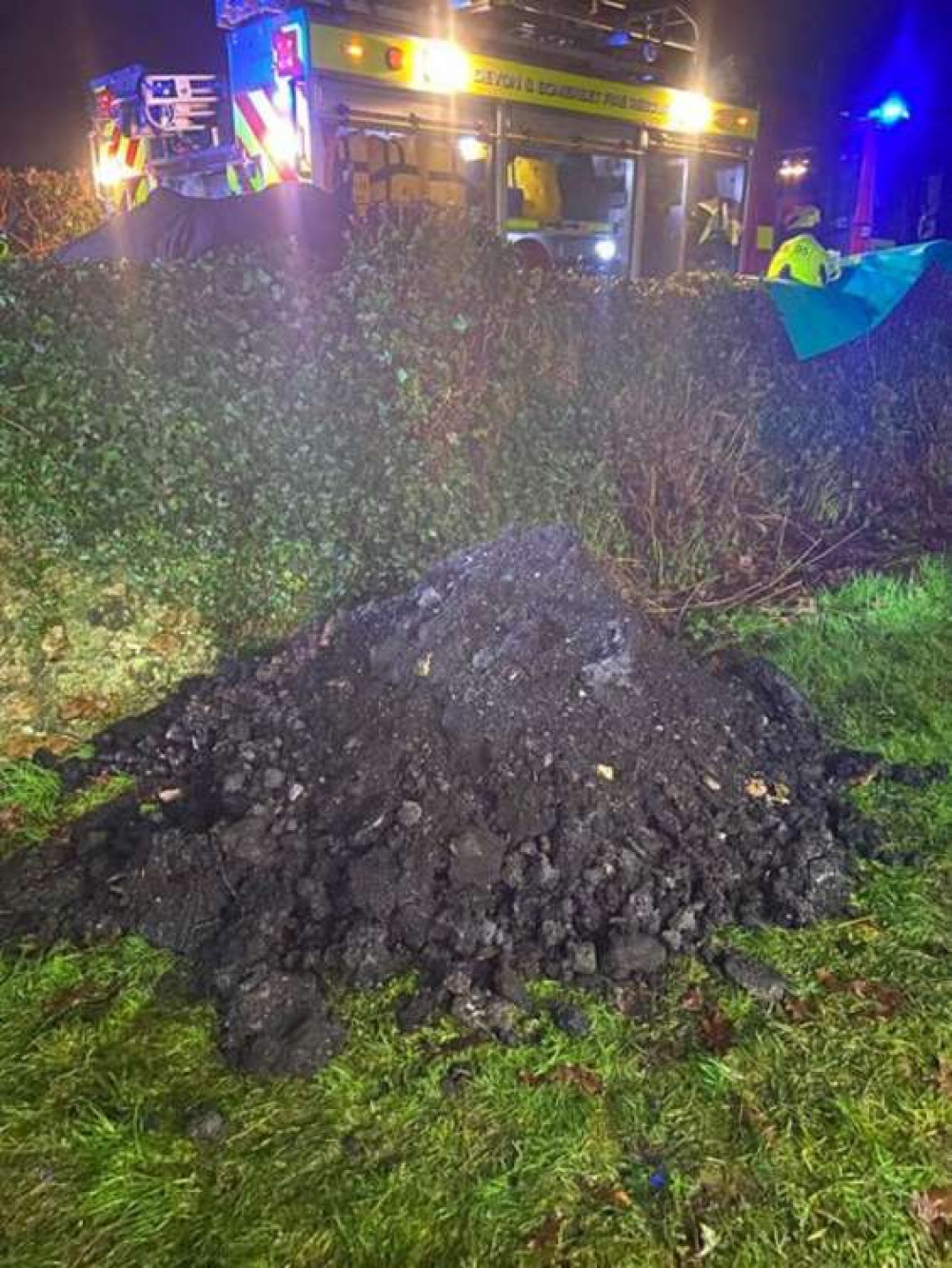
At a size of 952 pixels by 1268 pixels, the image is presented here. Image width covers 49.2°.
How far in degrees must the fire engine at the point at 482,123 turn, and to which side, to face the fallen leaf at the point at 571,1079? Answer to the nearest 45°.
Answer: approximately 135° to its right

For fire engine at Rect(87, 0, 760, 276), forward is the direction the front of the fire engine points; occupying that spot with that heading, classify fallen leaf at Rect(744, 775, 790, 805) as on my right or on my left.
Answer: on my right

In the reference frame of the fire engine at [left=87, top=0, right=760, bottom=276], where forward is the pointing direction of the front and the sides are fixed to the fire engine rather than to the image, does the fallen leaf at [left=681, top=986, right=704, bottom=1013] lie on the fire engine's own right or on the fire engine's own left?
on the fire engine's own right

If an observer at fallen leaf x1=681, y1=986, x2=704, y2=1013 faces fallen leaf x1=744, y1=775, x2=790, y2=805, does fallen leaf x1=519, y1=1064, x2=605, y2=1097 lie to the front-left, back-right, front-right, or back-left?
back-left

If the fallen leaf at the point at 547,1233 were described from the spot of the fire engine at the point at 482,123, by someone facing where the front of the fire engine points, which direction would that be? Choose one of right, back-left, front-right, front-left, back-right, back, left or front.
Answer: back-right

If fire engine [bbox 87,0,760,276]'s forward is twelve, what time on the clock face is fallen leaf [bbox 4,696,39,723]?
The fallen leaf is roughly at 5 o'clock from the fire engine.

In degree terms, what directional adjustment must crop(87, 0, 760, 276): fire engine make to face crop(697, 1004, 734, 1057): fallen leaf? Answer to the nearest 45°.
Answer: approximately 135° to its right

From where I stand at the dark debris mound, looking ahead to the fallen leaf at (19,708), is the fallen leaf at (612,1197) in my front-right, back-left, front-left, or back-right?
back-left

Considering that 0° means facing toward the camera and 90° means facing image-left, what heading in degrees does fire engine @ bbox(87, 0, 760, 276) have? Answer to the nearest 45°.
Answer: approximately 225°

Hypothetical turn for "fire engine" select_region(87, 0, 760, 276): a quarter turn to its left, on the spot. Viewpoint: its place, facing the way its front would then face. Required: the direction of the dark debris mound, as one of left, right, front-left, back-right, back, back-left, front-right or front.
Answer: back-left

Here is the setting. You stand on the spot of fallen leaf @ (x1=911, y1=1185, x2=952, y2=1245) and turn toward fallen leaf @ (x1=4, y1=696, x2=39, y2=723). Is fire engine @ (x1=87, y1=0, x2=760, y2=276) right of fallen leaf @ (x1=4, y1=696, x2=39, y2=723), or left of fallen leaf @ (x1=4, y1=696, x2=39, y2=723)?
right

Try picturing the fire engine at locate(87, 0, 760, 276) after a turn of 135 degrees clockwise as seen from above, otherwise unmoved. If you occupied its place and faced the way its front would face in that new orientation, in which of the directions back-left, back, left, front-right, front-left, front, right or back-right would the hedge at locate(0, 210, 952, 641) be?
front
